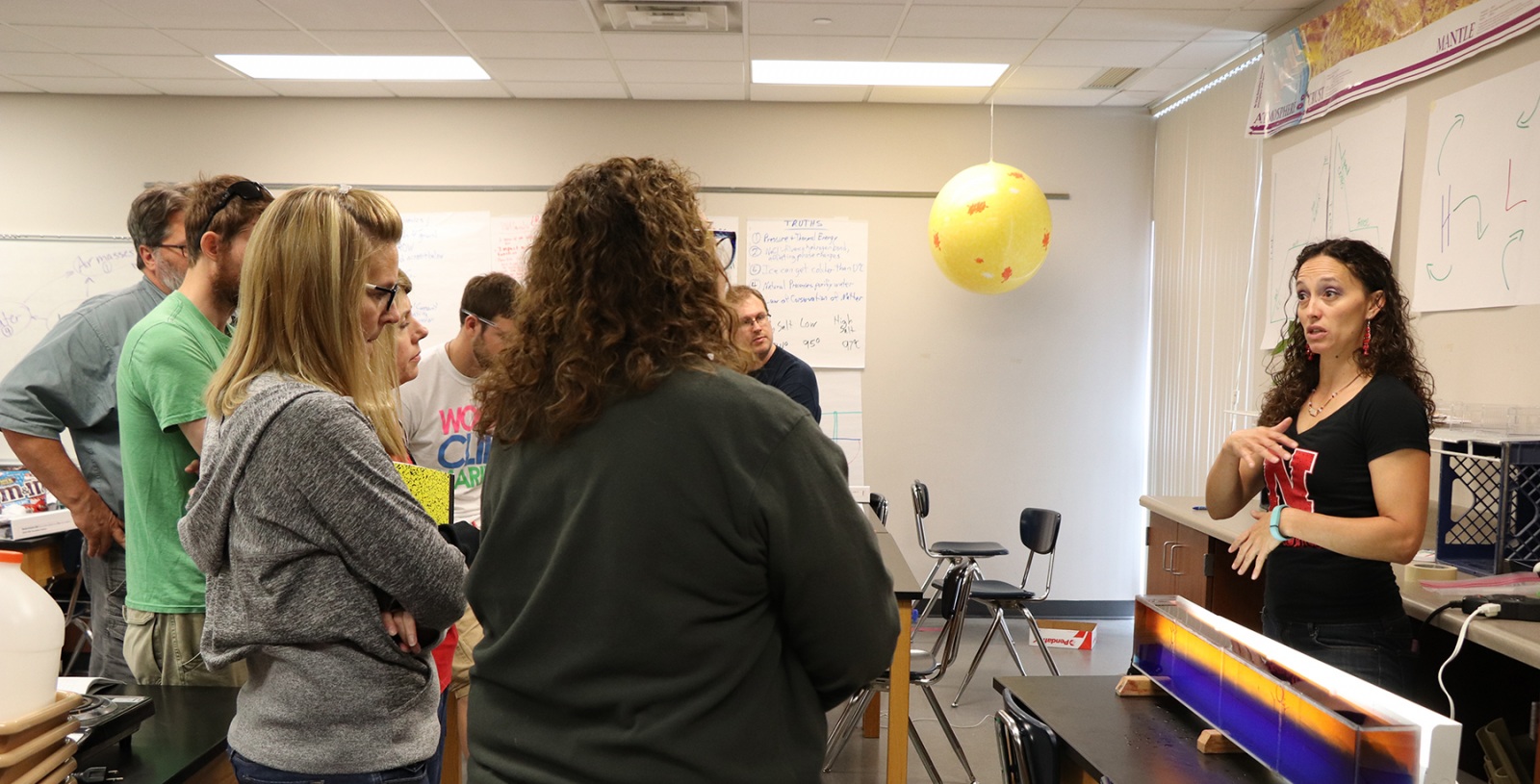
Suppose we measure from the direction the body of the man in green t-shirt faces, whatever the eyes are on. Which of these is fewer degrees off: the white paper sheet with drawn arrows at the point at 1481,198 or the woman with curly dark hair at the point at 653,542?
the white paper sheet with drawn arrows

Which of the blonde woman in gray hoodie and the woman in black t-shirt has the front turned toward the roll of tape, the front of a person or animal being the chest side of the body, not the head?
the blonde woman in gray hoodie

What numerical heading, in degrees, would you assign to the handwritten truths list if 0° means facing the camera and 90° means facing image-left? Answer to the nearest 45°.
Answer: approximately 0°

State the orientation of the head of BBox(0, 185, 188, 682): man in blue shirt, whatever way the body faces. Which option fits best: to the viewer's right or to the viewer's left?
to the viewer's right

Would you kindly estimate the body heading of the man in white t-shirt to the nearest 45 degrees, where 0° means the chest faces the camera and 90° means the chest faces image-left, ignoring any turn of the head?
approximately 315°

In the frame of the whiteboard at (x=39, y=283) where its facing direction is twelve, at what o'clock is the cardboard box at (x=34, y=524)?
The cardboard box is roughly at 12 o'clock from the whiteboard.

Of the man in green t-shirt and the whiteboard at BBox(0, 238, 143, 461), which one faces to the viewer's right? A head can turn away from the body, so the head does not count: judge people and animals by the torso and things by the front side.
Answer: the man in green t-shirt

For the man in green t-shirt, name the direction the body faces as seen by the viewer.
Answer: to the viewer's right

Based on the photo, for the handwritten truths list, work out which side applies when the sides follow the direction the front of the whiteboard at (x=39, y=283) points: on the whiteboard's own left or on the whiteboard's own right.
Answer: on the whiteboard's own left

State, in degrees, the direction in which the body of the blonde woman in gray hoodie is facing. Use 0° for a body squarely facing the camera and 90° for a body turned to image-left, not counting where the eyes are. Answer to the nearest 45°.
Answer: approximately 270°
